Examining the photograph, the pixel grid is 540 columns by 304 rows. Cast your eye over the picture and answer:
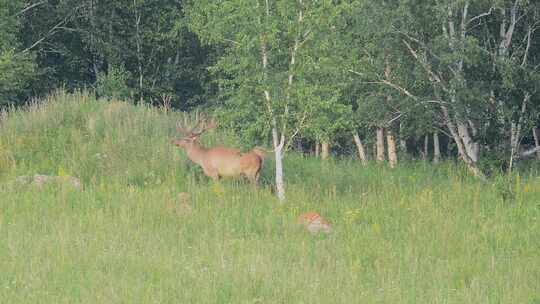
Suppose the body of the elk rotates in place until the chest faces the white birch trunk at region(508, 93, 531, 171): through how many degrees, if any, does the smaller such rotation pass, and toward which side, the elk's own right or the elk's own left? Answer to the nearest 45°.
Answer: approximately 135° to the elk's own right

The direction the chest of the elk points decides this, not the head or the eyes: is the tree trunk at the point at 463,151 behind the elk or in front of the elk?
behind

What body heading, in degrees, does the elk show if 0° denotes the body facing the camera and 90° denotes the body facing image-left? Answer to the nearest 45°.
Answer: approximately 90°
